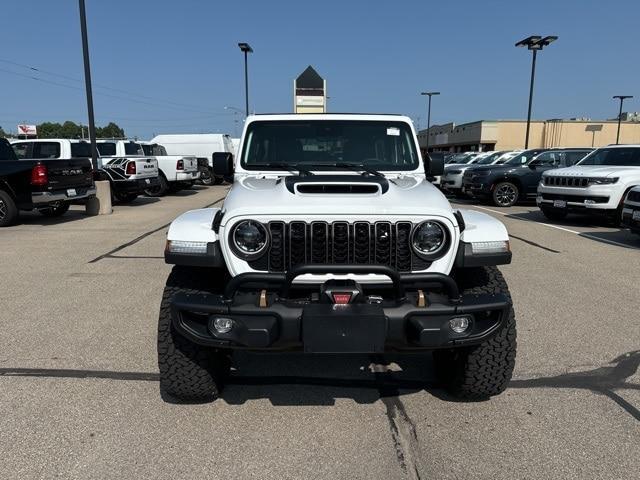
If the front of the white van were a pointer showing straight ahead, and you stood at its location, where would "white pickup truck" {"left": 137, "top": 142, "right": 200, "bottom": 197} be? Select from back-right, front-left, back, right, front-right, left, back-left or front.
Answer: back-left

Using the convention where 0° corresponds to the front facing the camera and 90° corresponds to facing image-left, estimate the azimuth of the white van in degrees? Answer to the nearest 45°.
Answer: approximately 135°

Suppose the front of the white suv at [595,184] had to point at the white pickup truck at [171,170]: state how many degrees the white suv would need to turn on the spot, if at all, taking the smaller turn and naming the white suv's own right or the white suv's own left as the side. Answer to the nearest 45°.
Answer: approximately 45° to the white suv's own right

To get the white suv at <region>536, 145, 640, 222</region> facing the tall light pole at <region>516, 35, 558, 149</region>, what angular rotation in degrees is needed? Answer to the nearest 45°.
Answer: approximately 135° to its right

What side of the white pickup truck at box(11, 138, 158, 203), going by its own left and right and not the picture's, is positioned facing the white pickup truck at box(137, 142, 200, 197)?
right

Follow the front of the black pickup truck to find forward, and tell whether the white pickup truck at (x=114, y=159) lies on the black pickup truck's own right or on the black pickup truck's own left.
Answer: on the black pickup truck's own right
